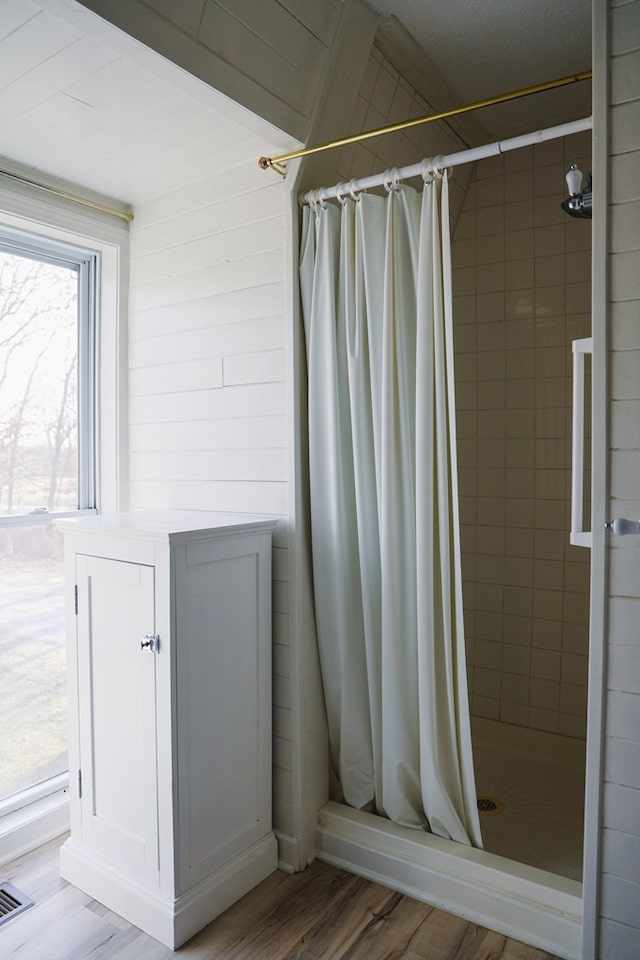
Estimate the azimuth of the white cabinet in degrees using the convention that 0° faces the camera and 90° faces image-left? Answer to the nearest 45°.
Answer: approximately 45°
